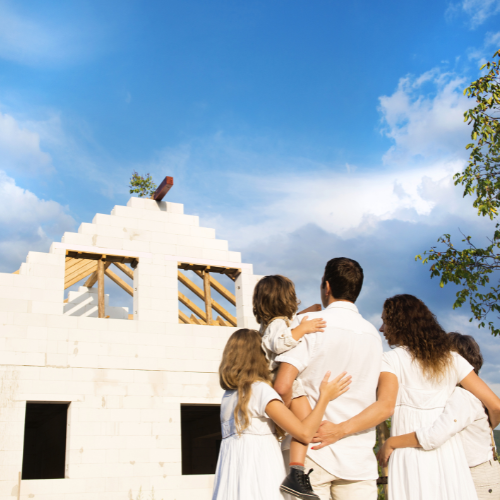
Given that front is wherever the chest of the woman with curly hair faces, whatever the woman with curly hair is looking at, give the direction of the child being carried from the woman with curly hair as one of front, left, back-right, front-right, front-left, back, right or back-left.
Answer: left

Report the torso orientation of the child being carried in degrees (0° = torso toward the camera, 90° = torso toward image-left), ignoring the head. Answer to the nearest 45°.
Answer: approximately 225°

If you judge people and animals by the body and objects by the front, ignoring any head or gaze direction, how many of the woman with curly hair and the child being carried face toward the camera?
0

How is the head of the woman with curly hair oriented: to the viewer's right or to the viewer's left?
to the viewer's left

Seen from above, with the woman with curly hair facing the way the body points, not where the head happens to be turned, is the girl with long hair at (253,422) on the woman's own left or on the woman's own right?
on the woman's own left

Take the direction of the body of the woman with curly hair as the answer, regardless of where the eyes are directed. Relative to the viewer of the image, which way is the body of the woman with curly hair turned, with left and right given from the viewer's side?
facing away from the viewer and to the left of the viewer

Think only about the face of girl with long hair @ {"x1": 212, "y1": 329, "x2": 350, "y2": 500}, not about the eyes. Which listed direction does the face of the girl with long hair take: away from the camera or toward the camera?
away from the camera

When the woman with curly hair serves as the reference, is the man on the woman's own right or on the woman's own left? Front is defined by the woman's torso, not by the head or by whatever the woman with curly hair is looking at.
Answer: on the woman's own left

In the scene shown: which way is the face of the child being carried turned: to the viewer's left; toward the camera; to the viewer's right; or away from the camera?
away from the camera

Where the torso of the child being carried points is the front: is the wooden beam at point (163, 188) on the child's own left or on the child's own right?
on the child's own left

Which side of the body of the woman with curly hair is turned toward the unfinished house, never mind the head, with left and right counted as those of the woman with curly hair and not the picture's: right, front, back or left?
front
